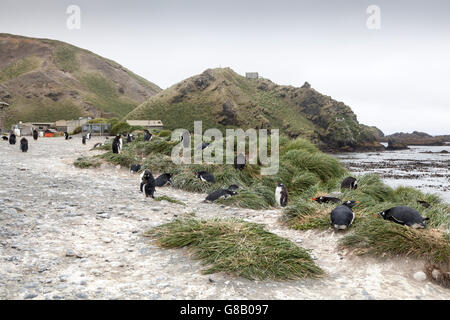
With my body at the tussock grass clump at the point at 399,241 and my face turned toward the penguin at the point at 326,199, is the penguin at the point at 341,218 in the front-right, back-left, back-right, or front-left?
front-left

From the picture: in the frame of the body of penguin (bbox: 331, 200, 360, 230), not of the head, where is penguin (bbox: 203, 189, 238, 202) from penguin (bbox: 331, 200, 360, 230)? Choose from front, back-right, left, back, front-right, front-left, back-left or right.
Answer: left

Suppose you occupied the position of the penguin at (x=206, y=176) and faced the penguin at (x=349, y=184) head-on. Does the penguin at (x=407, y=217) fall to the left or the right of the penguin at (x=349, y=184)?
right

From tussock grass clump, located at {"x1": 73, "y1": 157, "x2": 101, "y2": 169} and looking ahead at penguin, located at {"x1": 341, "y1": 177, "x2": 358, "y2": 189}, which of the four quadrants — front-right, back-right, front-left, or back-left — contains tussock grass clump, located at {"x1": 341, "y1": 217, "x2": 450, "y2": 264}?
front-right

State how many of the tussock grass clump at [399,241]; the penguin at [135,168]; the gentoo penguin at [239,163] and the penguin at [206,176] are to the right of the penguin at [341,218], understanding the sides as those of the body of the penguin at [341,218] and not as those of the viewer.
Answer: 1

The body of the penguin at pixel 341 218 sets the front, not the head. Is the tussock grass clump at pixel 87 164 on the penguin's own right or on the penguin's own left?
on the penguin's own left

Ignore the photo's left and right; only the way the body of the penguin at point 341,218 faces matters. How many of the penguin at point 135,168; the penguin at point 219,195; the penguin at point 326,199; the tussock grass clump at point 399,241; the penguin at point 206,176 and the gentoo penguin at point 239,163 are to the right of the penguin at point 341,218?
1

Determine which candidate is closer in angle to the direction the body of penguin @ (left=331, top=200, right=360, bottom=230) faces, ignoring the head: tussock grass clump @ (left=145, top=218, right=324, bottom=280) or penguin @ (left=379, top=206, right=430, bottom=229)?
the penguin

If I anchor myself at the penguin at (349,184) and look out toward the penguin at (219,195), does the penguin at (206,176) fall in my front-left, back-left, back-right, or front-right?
front-right

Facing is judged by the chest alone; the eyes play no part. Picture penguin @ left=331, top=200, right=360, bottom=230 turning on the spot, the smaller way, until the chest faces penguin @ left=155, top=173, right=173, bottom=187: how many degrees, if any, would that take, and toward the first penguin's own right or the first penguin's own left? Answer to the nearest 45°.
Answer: approximately 90° to the first penguin's own left
